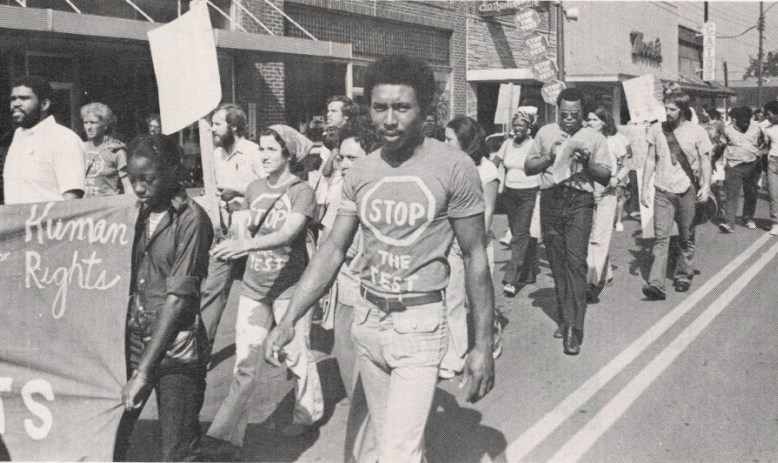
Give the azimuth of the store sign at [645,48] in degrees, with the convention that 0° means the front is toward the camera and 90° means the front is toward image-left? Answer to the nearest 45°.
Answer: approximately 45°

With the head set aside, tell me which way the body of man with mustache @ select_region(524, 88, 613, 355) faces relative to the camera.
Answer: toward the camera

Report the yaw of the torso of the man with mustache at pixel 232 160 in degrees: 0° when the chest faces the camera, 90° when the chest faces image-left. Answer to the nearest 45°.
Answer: approximately 45°

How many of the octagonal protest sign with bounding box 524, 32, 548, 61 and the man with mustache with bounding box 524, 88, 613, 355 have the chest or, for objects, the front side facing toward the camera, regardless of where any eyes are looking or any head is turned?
2

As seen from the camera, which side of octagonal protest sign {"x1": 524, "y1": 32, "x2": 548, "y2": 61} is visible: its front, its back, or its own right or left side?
front

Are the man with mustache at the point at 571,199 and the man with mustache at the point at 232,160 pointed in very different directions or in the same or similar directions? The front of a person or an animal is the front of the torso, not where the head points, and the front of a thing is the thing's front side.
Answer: same or similar directions

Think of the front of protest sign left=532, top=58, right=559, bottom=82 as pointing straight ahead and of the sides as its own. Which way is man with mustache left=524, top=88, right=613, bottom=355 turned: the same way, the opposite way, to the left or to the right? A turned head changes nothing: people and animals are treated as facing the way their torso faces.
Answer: the same way

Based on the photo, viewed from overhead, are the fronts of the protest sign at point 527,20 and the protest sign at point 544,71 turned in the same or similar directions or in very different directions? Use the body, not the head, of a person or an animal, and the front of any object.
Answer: same or similar directions

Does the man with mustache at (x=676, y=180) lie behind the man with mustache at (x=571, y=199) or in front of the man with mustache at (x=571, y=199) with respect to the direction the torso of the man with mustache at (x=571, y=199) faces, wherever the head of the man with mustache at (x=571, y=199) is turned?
behind

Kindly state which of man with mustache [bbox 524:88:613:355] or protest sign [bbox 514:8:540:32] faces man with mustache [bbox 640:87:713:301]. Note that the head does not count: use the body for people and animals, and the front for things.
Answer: the protest sign

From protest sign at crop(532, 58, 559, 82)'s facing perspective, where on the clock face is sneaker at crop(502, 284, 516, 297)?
The sneaker is roughly at 12 o'clock from the protest sign.

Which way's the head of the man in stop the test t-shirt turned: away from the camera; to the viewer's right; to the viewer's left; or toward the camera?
toward the camera

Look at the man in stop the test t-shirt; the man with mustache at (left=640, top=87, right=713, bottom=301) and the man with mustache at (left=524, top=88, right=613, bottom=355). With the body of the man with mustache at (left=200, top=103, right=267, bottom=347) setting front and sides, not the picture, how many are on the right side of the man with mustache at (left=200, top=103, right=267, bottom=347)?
0

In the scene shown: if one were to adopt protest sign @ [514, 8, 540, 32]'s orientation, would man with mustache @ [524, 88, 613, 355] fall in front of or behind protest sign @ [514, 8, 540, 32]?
in front

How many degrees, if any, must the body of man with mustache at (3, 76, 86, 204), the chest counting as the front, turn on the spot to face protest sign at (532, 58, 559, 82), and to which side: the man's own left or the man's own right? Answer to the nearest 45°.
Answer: approximately 180°

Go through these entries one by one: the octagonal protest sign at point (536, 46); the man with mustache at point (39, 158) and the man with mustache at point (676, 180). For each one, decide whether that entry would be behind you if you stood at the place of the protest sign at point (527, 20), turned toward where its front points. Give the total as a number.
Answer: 0

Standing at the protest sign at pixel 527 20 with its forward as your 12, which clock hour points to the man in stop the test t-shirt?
The man in stop the test t-shirt is roughly at 12 o'clock from the protest sign.

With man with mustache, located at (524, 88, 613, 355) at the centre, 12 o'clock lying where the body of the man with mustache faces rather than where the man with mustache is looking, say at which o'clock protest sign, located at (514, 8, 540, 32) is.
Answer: The protest sign is roughly at 6 o'clock from the man with mustache.
